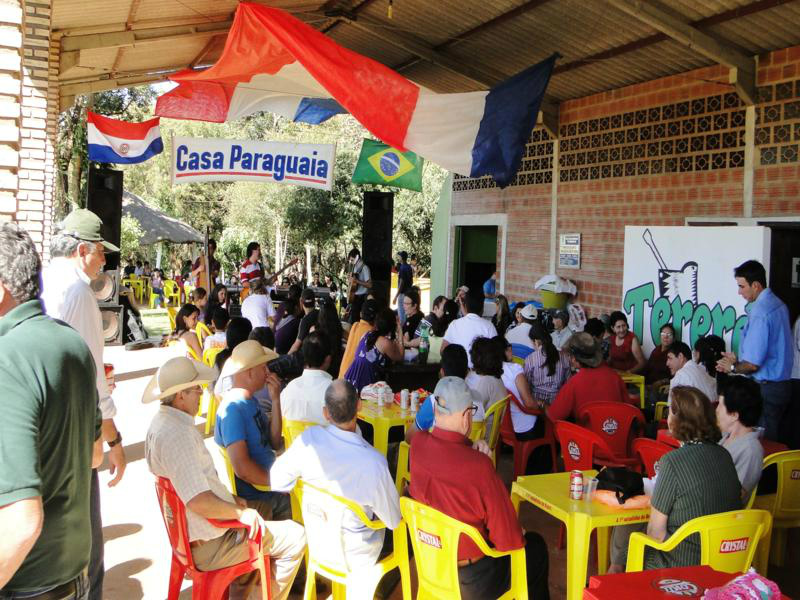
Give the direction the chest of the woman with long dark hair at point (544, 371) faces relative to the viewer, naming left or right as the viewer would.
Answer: facing away from the viewer

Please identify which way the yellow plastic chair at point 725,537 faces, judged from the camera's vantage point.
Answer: facing away from the viewer and to the left of the viewer

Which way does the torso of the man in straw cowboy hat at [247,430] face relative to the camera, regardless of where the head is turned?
to the viewer's right

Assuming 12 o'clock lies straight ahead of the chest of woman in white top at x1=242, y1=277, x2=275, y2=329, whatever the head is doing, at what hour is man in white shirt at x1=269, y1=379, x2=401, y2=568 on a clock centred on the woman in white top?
The man in white shirt is roughly at 6 o'clock from the woman in white top.

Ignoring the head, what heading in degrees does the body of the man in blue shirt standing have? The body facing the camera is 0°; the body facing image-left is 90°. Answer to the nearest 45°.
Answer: approximately 90°

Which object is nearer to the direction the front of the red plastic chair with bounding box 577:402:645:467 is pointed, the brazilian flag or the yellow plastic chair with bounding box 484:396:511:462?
the brazilian flag

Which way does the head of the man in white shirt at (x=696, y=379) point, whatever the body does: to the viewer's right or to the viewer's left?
to the viewer's left

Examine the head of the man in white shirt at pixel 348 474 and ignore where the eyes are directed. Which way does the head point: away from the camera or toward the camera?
away from the camera

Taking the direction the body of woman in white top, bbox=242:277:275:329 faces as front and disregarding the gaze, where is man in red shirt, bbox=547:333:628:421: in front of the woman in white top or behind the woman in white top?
behind

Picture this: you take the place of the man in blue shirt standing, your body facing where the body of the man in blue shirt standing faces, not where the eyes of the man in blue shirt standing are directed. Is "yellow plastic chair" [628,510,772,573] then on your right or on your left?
on your left

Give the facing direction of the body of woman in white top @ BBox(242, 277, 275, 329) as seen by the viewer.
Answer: away from the camera

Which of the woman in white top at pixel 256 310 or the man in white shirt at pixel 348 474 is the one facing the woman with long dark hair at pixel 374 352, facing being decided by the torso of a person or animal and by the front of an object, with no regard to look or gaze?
the man in white shirt
